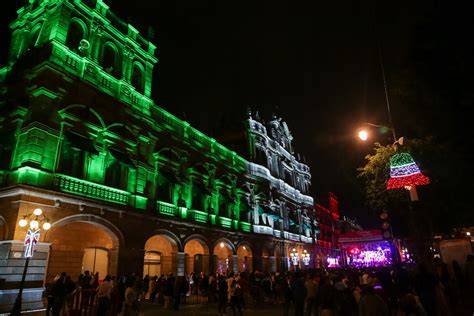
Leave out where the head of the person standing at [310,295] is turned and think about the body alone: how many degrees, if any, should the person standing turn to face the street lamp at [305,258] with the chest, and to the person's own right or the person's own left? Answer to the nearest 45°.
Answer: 0° — they already face it

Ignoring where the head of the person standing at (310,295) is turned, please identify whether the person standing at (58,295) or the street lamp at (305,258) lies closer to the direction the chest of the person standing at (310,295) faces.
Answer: the street lamp

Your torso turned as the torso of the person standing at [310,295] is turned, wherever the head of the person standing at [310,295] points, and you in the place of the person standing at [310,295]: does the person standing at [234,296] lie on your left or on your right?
on your left

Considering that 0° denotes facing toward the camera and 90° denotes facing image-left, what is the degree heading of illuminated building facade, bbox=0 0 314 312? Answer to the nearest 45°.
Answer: approximately 315°

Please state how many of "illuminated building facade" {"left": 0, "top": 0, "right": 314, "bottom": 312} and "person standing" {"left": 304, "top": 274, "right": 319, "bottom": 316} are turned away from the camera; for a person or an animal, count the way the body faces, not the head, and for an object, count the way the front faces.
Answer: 1

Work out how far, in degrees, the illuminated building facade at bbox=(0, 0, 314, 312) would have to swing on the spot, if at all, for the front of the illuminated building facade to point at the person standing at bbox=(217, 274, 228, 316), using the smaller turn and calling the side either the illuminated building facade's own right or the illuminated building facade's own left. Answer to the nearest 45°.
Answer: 0° — it already faces them

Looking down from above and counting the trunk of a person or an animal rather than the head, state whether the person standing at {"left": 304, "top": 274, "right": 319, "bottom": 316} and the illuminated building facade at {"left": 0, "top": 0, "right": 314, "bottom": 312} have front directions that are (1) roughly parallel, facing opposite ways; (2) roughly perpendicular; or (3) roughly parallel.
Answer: roughly perpendicular

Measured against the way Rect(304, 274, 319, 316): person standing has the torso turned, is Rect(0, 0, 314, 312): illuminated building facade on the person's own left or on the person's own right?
on the person's own left

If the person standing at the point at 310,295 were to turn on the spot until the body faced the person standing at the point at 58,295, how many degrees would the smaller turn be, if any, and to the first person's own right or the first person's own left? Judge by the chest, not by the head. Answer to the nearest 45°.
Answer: approximately 90° to the first person's own left

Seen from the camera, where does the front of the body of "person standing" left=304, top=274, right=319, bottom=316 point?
away from the camera

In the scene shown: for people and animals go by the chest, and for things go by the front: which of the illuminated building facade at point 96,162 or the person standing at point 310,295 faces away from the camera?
the person standing
